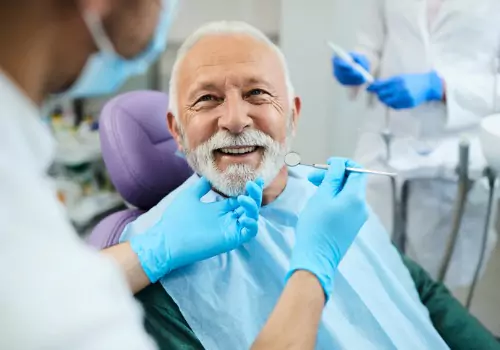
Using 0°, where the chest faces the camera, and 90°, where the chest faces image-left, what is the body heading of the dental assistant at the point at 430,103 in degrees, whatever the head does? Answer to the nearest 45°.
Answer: approximately 45°

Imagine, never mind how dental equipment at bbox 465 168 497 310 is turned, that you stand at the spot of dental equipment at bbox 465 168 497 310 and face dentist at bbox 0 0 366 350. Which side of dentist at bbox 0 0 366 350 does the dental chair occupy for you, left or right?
right

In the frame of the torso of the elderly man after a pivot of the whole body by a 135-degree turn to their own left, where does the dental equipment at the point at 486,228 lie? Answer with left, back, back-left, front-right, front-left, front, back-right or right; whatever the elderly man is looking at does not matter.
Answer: front

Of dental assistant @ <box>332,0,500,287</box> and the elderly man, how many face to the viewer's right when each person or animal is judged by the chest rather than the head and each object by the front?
0

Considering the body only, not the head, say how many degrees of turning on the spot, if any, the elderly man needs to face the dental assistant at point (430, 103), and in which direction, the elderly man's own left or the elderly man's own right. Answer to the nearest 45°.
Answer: approximately 135° to the elderly man's own left

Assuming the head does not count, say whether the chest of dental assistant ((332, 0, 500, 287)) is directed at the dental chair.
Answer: yes

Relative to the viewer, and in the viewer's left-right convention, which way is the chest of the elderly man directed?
facing the viewer

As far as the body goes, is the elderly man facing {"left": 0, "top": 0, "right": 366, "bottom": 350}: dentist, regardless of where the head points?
no

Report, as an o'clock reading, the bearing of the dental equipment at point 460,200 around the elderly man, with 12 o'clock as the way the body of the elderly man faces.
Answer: The dental equipment is roughly at 8 o'clock from the elderly man.

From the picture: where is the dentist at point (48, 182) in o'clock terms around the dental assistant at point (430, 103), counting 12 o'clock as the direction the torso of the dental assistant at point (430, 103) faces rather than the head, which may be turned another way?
the dentist at point (48, 182) is roughly at 11 o'clock from the dental assistant at point (430, 103).

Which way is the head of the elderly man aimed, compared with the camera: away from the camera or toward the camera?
toward the camera
